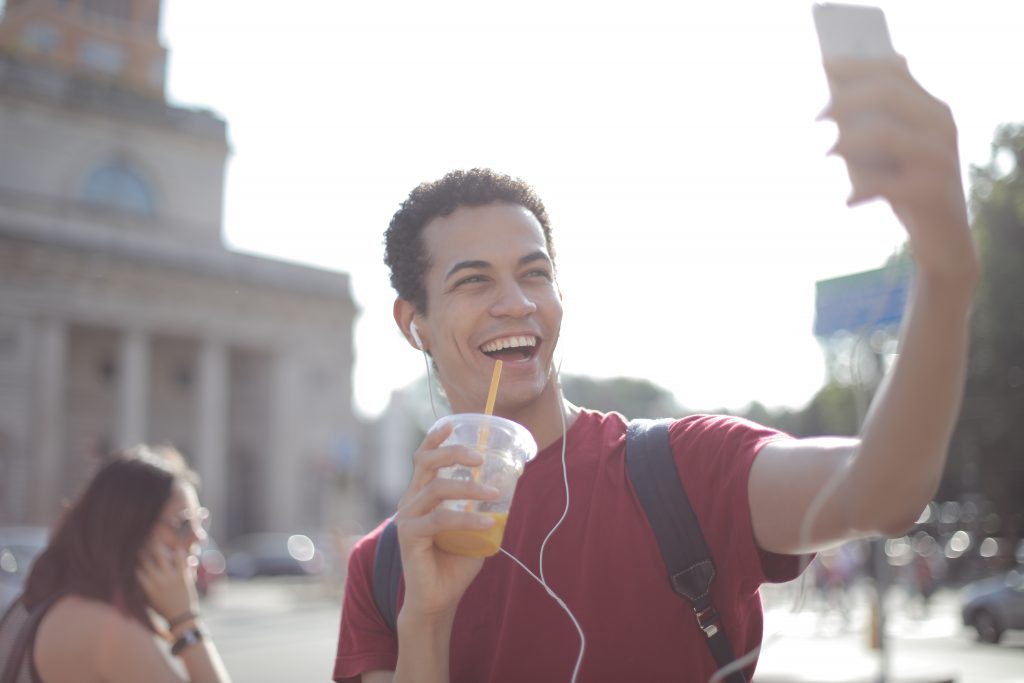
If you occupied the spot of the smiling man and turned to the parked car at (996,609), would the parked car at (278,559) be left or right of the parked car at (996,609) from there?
left

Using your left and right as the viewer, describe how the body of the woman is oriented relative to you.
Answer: facing to the right of the viewer

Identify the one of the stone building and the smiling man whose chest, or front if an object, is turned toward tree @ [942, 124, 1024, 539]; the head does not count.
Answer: the stone building

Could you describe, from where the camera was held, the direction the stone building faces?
facing the viewer and to the right of the viewer

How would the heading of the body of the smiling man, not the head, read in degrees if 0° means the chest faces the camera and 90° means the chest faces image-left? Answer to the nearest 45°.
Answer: approximately 0°

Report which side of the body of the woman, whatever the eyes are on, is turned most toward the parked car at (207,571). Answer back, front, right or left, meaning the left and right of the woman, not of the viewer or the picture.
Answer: left

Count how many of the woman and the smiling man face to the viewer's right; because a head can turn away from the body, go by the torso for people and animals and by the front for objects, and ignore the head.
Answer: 1

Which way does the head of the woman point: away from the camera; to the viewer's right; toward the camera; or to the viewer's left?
to the viewer's right
